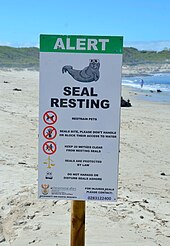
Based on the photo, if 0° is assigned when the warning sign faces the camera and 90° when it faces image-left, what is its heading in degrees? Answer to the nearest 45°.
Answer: approximately 0°
